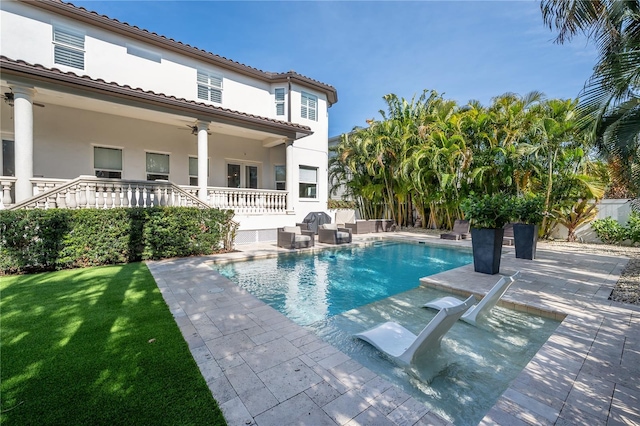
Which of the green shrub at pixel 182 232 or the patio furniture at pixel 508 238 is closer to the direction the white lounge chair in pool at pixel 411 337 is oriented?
the green shrub

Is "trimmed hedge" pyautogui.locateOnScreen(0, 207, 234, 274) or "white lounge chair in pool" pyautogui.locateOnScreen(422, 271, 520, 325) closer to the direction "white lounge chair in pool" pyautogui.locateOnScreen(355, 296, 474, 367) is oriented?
the trimmed hedge

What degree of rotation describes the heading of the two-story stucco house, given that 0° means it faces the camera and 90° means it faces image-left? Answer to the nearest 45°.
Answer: approximately 315°

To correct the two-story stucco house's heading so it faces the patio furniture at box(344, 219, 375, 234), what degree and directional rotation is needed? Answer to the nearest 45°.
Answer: approximately 45° to its left

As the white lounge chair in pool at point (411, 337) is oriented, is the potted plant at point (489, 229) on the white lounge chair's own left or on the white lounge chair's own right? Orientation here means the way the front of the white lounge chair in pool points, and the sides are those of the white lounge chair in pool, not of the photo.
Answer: on the white lounge chair's own right

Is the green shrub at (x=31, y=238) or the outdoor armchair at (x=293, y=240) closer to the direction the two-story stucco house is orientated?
the outdoor armchair

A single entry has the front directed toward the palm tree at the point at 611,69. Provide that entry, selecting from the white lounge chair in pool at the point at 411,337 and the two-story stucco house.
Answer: the two-story stucco house

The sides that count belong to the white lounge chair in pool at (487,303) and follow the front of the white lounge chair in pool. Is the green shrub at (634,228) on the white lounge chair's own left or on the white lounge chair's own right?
on the white lounge chair's own right
